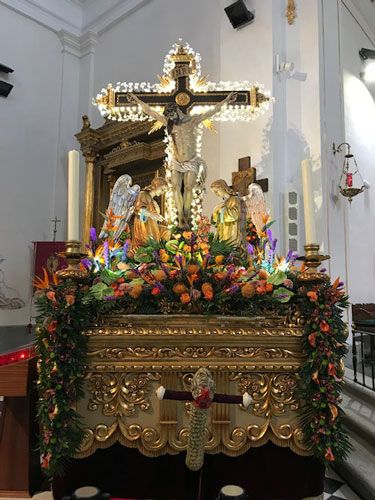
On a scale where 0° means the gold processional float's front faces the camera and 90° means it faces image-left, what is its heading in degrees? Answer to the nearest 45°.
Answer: approximately 0°

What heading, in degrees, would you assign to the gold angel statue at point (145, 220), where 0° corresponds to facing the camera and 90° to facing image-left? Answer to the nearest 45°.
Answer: approximately 270°
